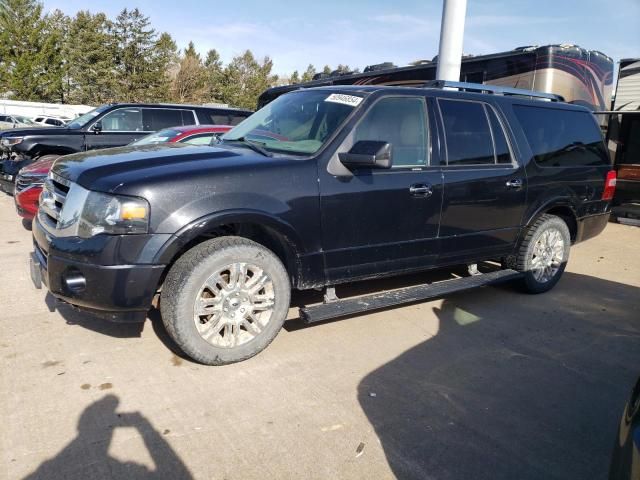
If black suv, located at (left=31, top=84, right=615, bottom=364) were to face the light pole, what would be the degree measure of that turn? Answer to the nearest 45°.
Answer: approximately 135° to its right

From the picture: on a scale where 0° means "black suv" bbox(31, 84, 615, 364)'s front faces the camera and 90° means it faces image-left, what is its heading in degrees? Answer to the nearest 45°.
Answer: approximately 45°

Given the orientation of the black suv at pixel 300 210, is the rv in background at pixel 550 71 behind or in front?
behind

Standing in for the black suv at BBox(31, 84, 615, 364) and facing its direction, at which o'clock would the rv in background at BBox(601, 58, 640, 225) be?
The rv in background is roughly at 6 o'clock from the black suv.
